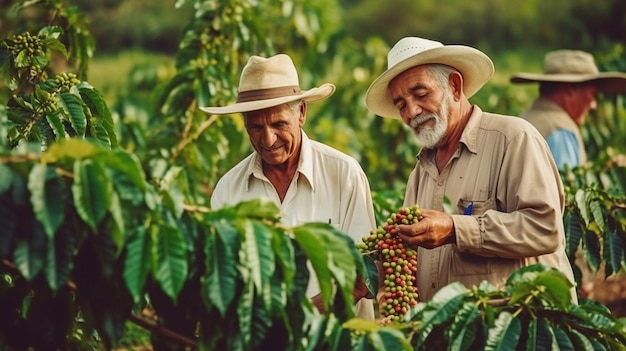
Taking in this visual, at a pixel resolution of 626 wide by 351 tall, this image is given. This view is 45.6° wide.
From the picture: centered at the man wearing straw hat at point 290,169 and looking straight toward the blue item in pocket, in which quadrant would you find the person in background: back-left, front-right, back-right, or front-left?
front-left

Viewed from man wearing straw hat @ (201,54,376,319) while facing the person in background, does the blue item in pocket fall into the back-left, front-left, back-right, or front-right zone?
front-right

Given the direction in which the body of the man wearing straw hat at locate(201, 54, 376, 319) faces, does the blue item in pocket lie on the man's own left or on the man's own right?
on the man's own left

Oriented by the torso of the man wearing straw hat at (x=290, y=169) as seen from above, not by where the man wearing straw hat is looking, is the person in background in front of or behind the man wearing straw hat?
behind
